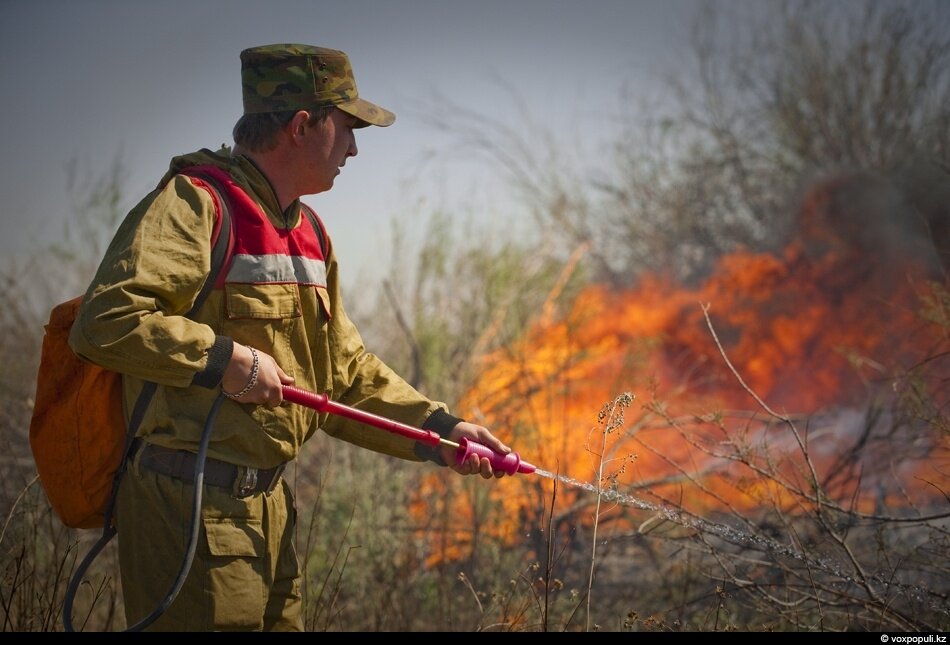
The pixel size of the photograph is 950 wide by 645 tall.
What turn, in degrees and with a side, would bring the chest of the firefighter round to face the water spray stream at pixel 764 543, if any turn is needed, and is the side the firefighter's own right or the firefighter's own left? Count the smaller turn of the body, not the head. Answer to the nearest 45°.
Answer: approximately 45° to the firefighter's own left

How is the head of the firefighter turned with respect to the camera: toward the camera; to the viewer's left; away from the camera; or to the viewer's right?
to the viewer's right

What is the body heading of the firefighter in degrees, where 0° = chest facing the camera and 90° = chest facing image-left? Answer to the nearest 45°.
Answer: approximately 315°
